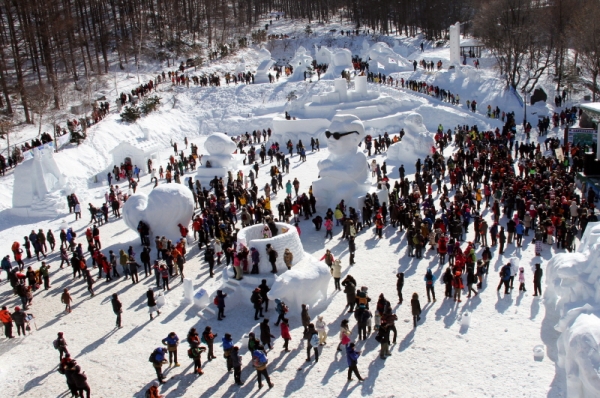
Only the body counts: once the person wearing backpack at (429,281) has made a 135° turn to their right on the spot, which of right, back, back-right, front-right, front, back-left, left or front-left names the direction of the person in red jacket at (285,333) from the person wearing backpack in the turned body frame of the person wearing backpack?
right

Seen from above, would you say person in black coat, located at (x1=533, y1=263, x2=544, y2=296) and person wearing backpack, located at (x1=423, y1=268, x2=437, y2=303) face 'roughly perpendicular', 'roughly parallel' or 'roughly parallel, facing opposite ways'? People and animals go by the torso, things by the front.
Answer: roughly parallel

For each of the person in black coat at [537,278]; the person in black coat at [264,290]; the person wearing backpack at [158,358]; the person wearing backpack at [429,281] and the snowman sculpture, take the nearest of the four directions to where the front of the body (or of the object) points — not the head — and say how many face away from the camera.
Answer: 4

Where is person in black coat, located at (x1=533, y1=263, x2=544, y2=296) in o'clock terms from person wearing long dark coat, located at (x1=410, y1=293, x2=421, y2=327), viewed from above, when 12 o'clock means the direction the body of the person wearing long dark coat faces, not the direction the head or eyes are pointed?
The person in black coat is roughly at 2 o'clock from the person wearing long dark coat.

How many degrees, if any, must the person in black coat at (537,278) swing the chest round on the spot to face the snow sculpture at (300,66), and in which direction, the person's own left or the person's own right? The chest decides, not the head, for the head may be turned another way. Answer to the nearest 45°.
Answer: approximately 45° to the person's own left

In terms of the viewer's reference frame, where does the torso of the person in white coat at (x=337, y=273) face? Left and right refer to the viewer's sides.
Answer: facing away from the viewer

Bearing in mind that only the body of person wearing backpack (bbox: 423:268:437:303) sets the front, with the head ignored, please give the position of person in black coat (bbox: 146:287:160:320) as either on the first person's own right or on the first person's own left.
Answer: on the first person's own left

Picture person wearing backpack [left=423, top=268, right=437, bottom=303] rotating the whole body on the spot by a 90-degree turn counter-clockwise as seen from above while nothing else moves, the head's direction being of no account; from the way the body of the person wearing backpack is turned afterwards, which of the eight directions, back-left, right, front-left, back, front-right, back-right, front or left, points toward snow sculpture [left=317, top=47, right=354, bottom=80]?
right

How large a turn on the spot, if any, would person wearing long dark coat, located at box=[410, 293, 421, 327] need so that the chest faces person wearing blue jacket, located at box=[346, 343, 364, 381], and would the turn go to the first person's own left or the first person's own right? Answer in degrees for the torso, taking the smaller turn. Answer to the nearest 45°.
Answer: approximately 135° to the first person's own left

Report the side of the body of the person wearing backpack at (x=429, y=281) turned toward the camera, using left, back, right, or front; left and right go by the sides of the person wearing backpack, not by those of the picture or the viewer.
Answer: back

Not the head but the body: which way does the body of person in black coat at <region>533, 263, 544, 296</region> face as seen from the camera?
away from the camera

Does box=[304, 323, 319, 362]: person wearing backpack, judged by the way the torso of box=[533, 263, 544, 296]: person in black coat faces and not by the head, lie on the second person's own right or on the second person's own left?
on the second person's own left

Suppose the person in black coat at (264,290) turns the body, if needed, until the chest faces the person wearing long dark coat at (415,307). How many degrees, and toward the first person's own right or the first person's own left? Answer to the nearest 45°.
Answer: approximately 135° to the first person's own right

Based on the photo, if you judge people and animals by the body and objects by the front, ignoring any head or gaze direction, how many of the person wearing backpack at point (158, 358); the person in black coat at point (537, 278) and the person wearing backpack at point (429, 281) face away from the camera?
3

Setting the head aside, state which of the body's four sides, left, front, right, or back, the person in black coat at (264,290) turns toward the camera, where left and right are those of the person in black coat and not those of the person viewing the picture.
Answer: back

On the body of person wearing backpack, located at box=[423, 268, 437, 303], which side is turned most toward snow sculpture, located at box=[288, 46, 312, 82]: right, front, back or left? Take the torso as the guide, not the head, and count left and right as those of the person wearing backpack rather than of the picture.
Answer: front

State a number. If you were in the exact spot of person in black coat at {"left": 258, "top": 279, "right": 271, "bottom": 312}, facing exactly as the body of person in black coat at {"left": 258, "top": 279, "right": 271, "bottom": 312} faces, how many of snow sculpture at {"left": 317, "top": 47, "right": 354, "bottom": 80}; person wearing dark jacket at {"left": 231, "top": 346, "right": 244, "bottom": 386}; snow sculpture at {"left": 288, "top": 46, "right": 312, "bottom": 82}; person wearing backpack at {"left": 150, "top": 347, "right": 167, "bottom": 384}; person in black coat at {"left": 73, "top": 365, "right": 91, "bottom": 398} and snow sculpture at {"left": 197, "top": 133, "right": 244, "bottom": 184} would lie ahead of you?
3
